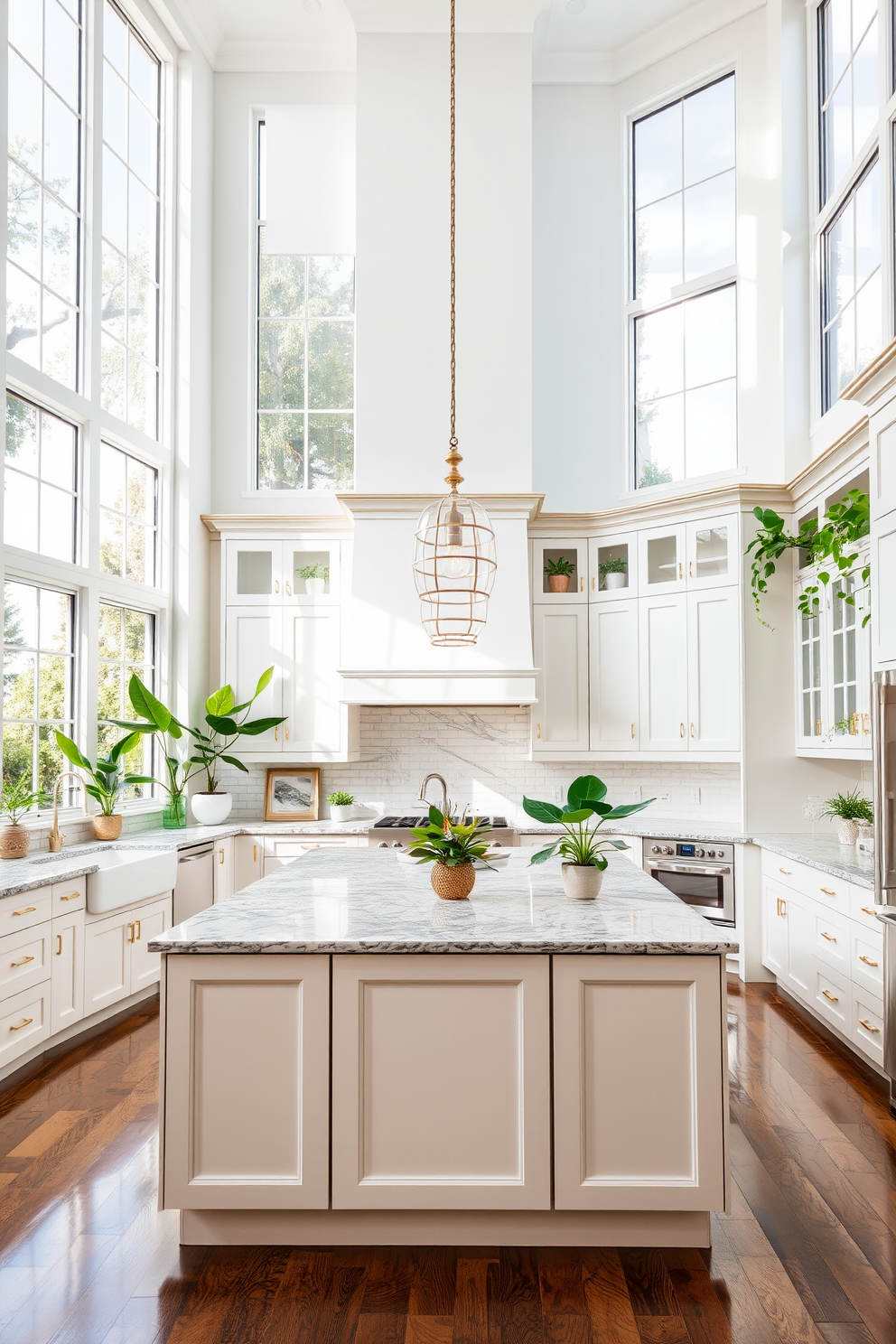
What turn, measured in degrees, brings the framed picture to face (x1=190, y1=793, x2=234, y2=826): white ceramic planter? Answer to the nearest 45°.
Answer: approximately 45° to its right

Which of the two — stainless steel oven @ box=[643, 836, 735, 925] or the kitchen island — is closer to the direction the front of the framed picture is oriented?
the kitchen island

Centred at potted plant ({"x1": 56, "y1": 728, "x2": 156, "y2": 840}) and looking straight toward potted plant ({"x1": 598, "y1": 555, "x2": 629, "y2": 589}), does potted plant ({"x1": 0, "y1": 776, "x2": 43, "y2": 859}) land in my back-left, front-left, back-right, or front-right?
back-right

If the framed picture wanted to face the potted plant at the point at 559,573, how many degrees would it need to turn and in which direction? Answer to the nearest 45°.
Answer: approximately 90° to its left

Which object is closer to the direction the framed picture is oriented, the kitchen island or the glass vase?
the kitchen island

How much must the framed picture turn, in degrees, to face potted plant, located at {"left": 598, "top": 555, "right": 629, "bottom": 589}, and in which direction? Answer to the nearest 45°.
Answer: approximately 90° to its left

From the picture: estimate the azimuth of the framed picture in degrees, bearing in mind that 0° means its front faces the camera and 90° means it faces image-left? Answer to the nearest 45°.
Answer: approximately 0°

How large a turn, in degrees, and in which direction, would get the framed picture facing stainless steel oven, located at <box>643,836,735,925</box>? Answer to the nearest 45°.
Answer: approximately 45° to its left

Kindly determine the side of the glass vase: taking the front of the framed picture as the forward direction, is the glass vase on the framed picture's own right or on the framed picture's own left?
on the framed picture's own right

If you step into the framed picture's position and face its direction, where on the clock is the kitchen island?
The kitchen island is roughly at 12 o'clock from the framed picture.
